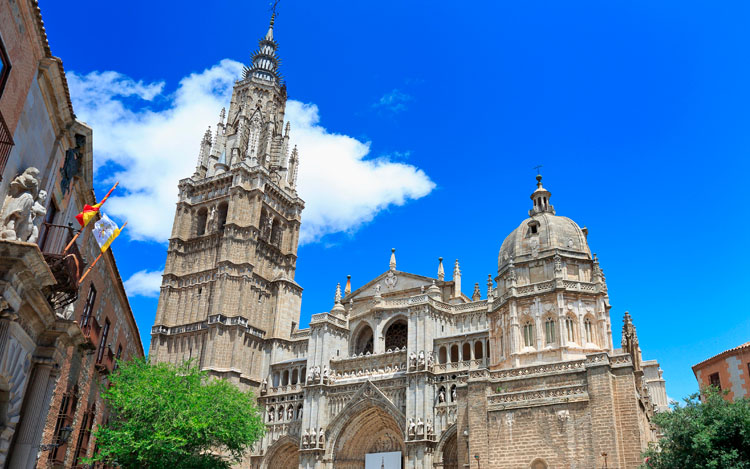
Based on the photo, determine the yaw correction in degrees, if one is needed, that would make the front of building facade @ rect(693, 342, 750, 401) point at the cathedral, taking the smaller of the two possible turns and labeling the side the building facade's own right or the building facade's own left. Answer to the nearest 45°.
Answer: approximately 45° to the building facade's own right

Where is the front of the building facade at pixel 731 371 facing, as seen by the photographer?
facing the viewer and to the left of the viewer

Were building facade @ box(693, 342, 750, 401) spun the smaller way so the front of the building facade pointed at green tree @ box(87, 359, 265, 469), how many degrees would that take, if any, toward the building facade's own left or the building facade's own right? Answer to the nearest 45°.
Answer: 0° — it already faces it

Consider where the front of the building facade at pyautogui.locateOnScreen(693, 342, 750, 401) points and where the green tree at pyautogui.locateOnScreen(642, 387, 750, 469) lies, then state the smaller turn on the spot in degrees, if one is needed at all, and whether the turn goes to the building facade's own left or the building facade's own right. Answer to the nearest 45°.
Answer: approximately 45° to the building facade's own left

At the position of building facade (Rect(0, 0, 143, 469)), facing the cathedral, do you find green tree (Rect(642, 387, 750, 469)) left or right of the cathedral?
right

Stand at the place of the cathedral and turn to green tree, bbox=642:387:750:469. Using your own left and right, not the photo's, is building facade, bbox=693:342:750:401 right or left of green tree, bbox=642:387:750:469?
left

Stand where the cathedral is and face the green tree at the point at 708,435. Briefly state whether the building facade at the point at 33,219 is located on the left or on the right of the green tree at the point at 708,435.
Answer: right

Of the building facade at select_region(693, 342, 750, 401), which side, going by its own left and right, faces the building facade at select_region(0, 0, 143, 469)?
front
